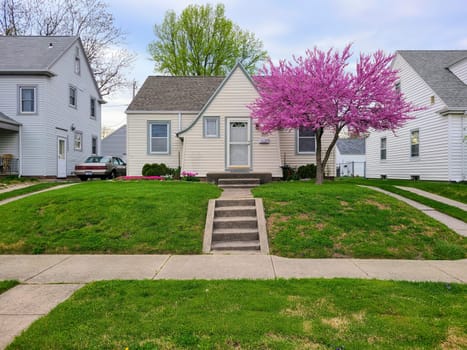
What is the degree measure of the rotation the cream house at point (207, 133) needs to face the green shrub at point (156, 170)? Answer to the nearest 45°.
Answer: approximately 90° to its right

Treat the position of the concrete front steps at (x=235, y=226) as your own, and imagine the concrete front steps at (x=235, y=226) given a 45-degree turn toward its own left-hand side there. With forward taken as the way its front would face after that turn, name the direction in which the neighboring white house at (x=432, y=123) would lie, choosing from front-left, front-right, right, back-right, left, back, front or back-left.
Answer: left

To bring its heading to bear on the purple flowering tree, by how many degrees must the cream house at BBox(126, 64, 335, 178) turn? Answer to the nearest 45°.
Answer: approximately 45° to its left

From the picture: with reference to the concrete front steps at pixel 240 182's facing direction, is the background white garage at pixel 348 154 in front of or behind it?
behind

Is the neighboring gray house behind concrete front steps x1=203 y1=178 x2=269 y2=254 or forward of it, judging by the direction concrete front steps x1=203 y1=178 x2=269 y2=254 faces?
behind

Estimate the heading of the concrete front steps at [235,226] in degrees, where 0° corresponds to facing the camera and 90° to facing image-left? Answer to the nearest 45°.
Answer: approximately 0°
